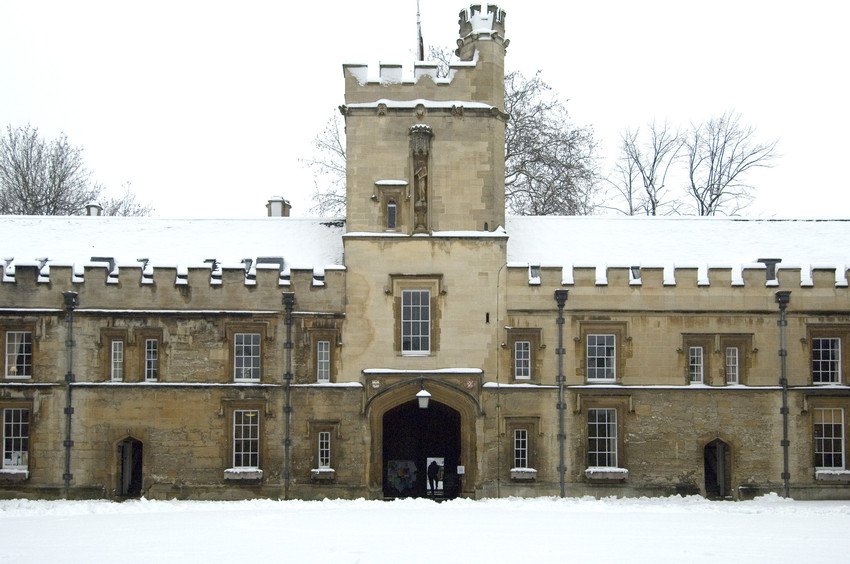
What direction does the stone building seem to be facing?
toward the camera

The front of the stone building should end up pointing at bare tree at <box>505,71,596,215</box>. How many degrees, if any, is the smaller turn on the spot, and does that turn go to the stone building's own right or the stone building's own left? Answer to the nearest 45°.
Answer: approximately 180°
